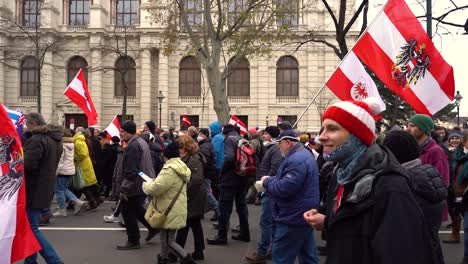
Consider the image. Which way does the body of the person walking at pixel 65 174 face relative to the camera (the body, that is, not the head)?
to the viewer's left

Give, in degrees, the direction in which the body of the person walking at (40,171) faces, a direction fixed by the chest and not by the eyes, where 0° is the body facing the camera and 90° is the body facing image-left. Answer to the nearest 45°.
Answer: approximately 90°

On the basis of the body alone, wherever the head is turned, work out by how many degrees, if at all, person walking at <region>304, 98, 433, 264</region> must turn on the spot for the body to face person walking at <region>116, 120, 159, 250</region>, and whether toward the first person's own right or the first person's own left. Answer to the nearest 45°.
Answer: approximately 45° to the first person's own right

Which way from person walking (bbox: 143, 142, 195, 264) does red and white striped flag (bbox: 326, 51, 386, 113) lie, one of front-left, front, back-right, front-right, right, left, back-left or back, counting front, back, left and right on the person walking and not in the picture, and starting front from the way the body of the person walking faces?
back

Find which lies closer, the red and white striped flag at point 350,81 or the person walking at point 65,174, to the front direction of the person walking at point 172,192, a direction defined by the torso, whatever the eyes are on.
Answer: the person walking

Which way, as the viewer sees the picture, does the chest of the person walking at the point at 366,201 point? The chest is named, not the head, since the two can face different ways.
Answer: to the viewer's left

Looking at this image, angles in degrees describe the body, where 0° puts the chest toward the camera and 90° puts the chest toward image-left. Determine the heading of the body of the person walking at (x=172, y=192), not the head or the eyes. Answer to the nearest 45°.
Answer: approximately 90°

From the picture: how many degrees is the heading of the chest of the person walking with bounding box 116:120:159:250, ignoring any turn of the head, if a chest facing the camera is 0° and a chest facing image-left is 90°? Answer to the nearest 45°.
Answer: approximately 90°

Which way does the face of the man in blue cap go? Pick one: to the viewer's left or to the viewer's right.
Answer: to the viewer's left

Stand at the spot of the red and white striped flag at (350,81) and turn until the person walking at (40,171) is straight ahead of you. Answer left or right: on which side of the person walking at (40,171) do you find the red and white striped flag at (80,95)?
right
